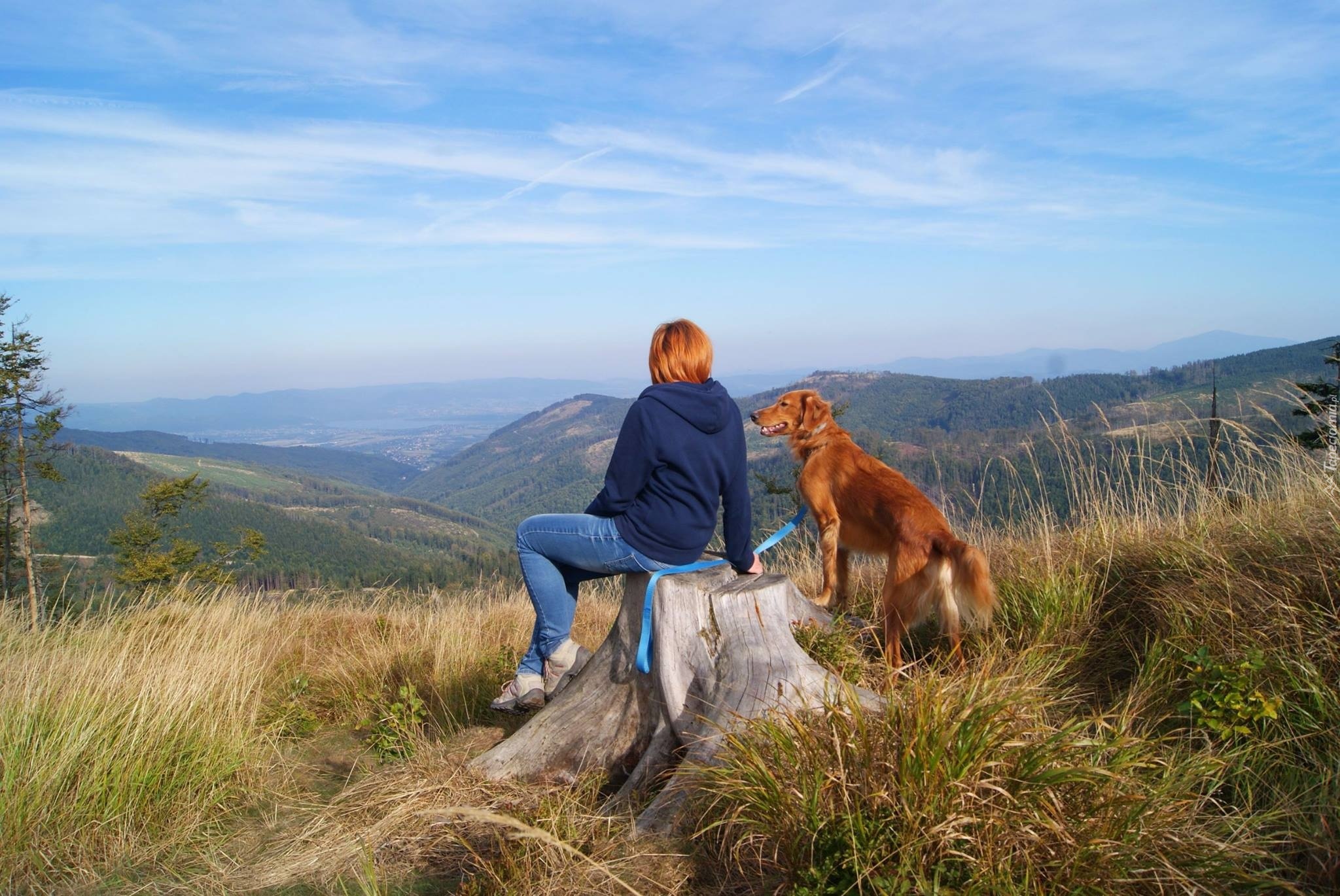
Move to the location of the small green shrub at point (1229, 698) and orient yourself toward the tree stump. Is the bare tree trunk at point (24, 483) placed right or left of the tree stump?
right

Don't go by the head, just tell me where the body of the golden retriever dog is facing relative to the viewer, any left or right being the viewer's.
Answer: facing away from the viewer and to the left of the viewer

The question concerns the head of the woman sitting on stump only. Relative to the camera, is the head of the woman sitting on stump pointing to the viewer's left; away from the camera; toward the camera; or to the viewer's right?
away from the camera

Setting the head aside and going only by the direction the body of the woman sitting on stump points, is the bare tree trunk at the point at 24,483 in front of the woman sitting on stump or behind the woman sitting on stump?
in front

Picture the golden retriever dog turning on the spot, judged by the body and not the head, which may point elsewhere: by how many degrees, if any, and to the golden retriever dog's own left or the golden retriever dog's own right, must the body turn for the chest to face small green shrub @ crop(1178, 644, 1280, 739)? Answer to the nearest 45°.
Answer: approximately 180°

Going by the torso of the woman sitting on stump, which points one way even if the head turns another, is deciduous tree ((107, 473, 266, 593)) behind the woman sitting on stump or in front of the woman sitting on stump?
in front

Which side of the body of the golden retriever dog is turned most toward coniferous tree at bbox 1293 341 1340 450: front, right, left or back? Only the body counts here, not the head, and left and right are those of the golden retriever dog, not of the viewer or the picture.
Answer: right

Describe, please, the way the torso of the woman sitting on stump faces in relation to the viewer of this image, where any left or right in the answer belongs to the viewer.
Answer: facing away from the viewer and to the left of the viewer

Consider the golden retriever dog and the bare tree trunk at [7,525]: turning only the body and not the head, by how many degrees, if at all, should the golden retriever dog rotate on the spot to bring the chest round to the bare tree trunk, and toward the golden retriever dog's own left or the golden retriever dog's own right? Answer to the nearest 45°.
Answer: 0° — it already faces it

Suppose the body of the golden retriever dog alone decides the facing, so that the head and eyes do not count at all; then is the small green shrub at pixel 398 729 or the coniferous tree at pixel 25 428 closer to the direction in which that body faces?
the coniferous tree
